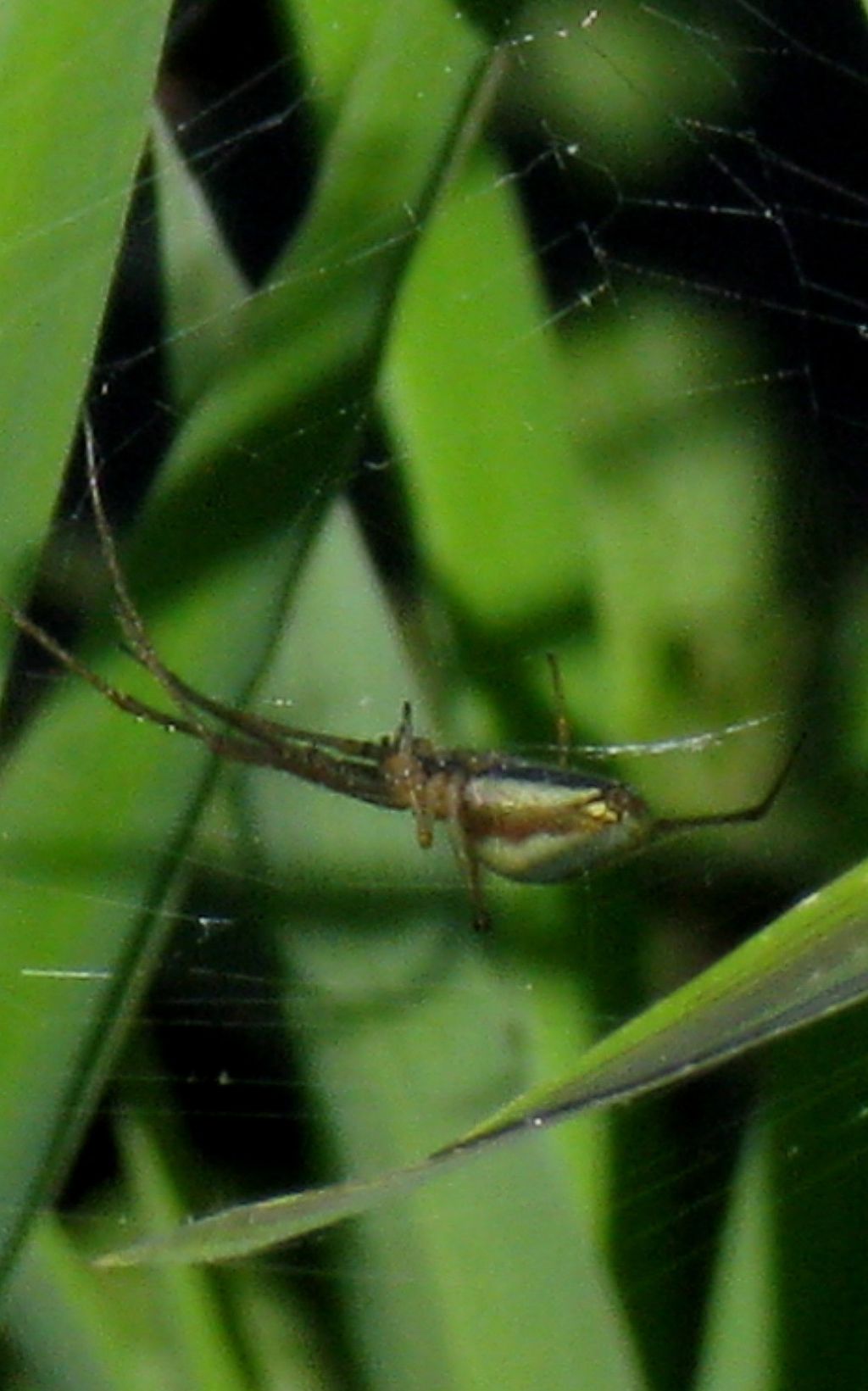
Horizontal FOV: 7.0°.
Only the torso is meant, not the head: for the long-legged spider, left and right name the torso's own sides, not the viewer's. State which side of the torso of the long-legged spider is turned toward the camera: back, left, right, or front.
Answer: left
